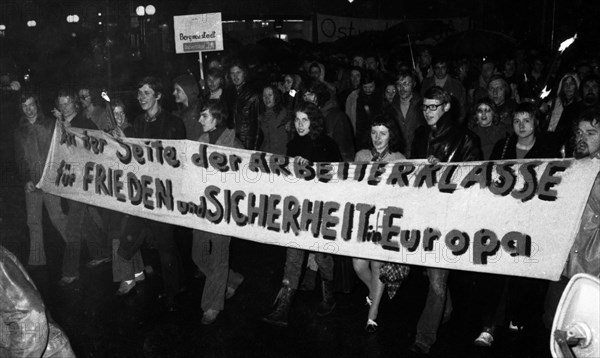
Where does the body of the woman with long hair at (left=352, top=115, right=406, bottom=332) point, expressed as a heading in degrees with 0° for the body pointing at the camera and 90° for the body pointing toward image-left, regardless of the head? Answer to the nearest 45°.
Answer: approximately 45°

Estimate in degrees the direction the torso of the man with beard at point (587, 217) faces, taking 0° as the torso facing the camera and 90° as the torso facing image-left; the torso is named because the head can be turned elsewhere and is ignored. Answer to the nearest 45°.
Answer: approximately 45°

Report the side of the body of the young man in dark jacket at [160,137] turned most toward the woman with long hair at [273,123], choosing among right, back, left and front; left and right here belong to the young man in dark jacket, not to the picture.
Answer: back

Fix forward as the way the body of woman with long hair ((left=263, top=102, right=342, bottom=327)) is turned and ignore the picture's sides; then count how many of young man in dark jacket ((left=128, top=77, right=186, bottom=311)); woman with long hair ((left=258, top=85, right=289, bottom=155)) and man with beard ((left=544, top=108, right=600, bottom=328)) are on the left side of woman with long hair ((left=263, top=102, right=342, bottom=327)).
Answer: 1

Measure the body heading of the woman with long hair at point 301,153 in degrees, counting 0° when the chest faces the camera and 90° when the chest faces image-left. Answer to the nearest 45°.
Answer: approximately 45°

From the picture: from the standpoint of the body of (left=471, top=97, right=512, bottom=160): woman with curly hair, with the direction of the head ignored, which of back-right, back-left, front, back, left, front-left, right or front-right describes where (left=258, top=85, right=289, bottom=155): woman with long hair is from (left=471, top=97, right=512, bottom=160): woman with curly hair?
front-right

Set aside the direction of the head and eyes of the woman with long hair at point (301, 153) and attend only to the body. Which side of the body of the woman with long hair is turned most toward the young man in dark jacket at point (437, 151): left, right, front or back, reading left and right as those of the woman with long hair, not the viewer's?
left

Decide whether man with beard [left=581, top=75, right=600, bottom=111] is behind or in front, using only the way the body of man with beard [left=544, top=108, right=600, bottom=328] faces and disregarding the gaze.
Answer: behind

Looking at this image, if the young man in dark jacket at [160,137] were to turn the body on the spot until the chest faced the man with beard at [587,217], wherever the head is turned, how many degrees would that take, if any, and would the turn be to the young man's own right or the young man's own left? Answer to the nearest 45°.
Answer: approximately 90° to the young man's own left

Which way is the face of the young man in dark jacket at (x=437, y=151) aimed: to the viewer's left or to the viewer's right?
to the viewer's left

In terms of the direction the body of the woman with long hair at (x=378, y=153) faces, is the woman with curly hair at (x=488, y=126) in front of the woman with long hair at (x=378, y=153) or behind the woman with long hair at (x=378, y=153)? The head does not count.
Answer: behind

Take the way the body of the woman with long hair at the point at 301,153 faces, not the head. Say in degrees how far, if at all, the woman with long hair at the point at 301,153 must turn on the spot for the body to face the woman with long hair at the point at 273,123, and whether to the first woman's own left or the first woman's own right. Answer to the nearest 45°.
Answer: approximately 135° to the first woman's own right

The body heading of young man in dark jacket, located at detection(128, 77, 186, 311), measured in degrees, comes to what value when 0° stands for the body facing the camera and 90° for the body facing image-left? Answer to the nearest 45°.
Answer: approximately 45°
